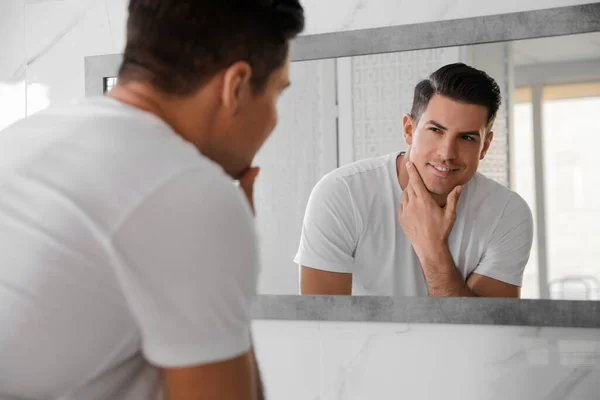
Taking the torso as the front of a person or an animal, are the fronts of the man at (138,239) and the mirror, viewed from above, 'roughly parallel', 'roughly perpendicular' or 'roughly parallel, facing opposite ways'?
roughly parallel, facing opposite ways

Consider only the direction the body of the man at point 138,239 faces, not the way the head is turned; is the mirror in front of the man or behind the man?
in front

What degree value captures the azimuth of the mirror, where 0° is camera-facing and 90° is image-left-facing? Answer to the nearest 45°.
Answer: approximately 45°

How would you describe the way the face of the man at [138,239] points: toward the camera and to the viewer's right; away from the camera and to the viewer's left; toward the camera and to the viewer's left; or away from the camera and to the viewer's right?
away from the camera and to the viewer's right

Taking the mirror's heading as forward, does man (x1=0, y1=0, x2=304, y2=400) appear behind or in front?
in front

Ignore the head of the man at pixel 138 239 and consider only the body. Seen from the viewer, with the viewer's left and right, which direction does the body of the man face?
facing away from the viewer and to the right of the viewer
